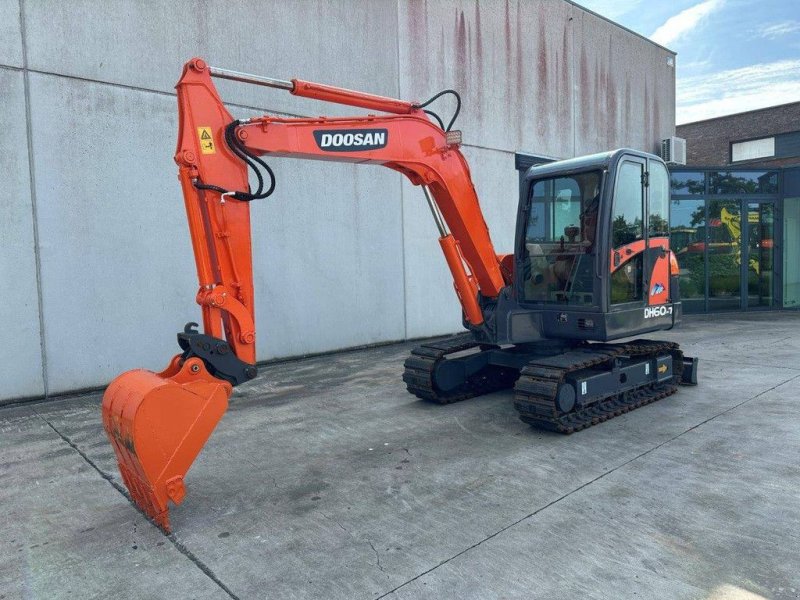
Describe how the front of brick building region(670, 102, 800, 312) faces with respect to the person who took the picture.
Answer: facing the viewer

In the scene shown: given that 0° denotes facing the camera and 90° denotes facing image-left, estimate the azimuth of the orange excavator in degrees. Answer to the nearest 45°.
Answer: approximately 45°

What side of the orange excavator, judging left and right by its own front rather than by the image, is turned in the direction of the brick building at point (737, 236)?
back

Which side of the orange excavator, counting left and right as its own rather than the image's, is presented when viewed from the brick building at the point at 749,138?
back

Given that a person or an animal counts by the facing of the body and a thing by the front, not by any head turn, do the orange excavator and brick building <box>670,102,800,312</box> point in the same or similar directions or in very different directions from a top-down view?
same or similar directions

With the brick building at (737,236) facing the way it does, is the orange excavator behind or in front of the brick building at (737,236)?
in front

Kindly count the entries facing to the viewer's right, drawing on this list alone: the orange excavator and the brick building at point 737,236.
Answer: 0
